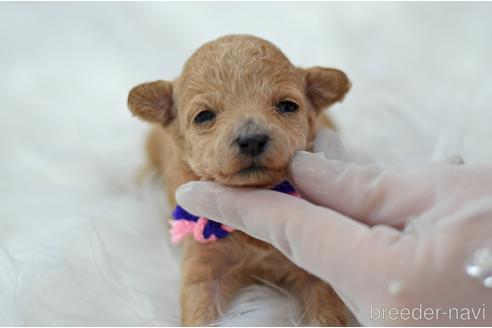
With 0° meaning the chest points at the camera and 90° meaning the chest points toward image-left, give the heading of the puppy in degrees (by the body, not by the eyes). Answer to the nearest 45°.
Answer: approximately 0°

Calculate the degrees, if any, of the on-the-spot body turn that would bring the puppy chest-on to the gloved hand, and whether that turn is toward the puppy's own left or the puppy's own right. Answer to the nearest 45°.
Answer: approximately 45° to the puppy's own left
